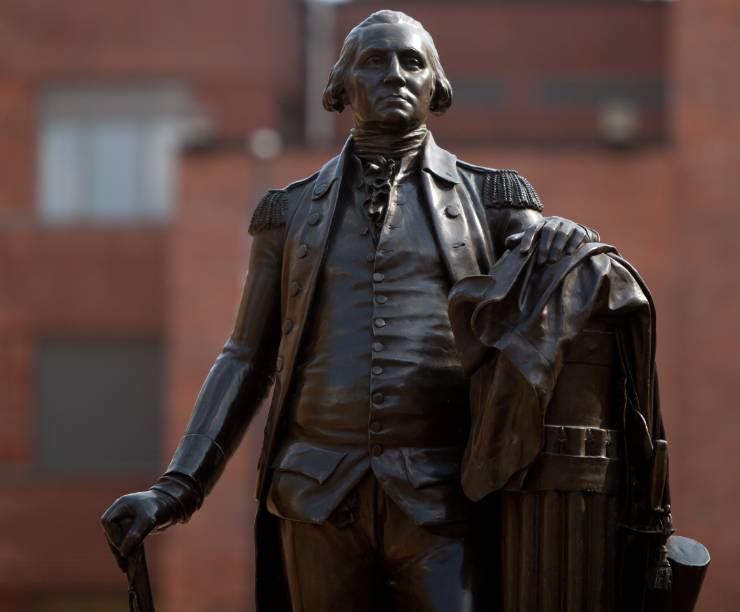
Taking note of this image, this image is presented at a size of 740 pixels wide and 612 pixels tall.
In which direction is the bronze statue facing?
toward the camera
